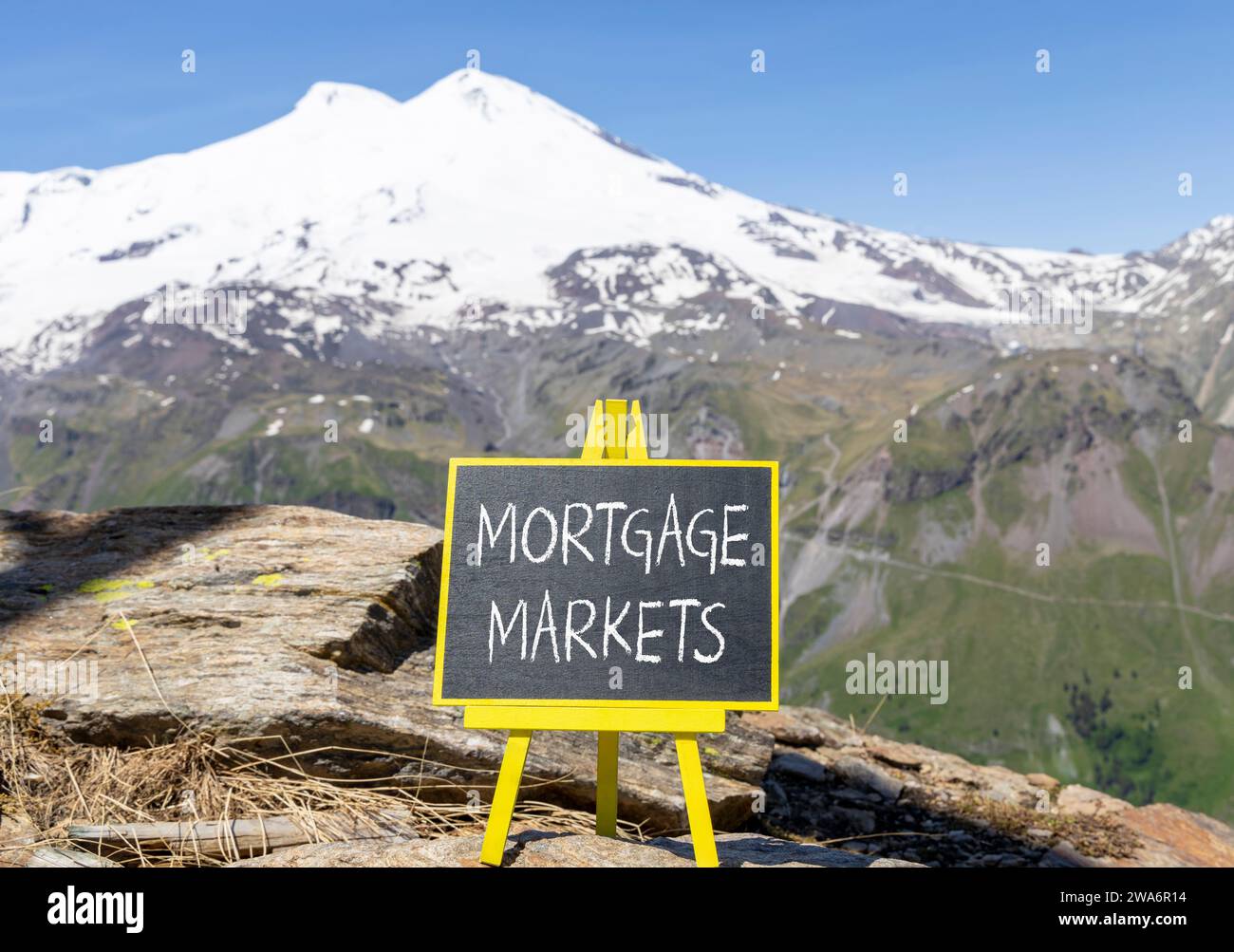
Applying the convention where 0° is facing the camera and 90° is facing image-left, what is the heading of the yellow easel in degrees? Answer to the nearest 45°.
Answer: approximately 0°

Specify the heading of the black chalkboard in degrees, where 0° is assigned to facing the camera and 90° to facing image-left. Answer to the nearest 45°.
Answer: approximately 0°
